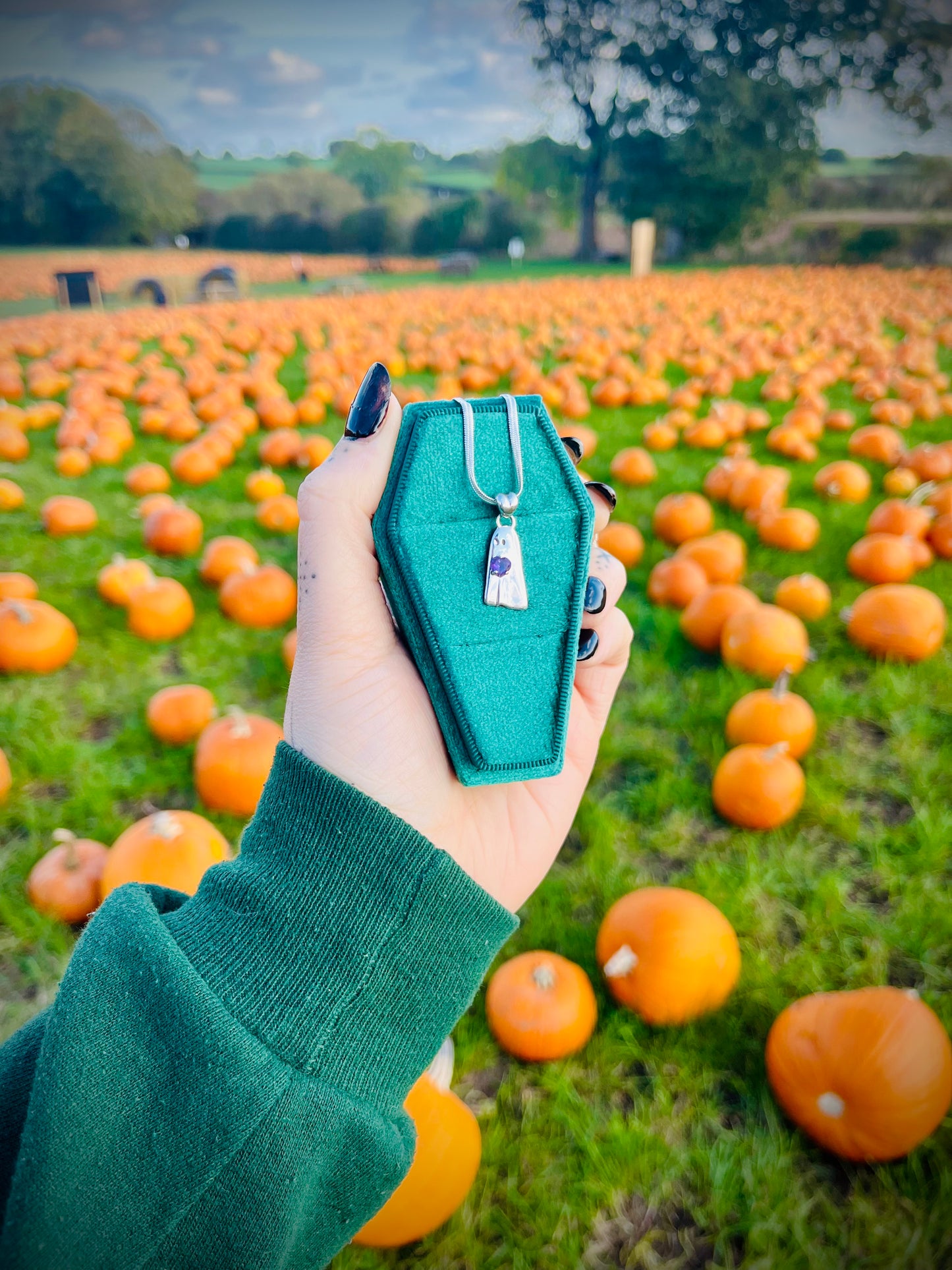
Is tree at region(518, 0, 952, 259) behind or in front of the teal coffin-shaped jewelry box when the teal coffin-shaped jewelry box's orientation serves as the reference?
behind

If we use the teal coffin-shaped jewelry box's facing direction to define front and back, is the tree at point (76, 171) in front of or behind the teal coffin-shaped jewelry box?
behind

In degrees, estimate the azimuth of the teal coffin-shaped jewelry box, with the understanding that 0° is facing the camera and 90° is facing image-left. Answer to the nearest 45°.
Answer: approximately 0°

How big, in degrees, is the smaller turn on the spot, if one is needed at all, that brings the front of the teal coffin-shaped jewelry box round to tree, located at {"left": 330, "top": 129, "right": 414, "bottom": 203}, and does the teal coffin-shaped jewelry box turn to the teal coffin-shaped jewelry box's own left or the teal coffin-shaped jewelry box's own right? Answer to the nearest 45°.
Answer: approximately 180°

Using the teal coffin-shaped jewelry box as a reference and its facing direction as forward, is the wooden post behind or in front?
behind

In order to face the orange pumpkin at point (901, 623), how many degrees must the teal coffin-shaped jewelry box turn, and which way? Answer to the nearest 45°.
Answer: approximately 135° to its left

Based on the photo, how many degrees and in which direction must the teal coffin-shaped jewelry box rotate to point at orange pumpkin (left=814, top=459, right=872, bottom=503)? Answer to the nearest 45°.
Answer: approximately 135° to its left

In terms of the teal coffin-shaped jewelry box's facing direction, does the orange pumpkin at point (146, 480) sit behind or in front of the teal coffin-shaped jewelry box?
behind

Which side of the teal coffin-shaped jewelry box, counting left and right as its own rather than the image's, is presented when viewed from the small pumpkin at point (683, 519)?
back

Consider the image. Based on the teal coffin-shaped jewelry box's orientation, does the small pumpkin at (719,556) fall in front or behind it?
behind
